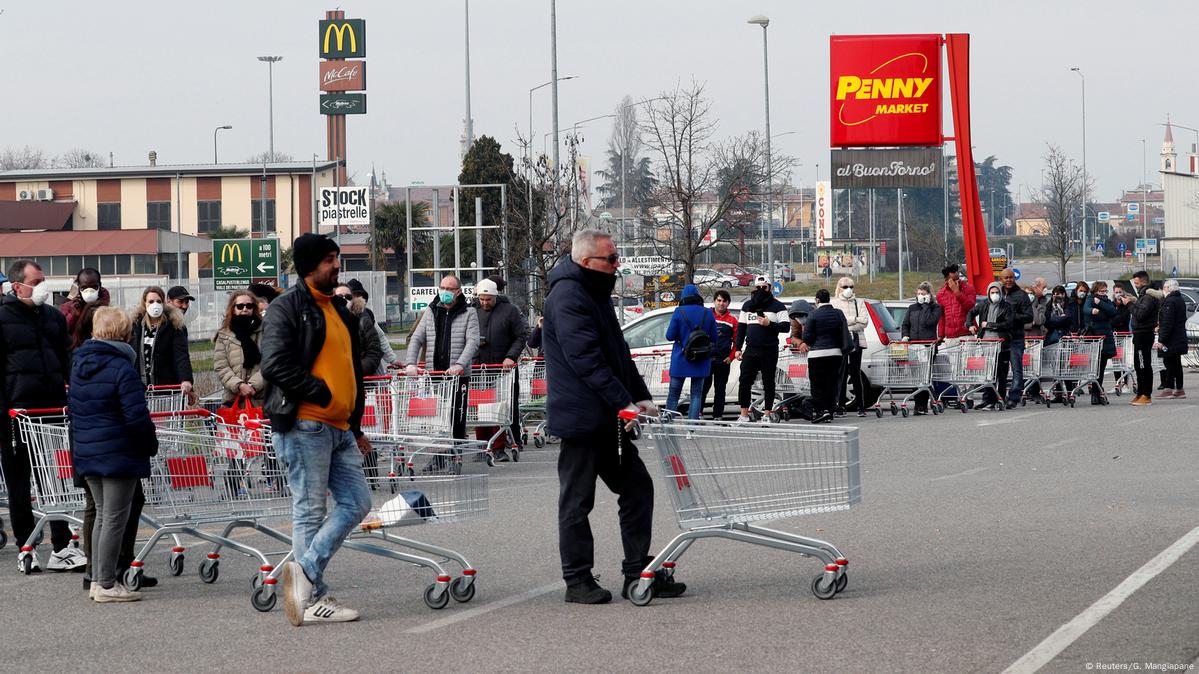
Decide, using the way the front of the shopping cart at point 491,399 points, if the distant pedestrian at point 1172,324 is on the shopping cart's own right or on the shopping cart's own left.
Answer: on the shopping cart's own left

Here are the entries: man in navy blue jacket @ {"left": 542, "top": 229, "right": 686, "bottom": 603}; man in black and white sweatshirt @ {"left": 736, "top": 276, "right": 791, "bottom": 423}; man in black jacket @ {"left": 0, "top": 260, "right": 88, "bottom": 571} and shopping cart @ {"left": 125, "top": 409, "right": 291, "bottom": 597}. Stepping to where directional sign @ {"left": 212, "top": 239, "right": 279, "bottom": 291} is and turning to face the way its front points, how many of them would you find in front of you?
4

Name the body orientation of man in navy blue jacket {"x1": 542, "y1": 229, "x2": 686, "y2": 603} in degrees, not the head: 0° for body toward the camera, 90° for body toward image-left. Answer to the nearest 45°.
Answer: approximately 270°

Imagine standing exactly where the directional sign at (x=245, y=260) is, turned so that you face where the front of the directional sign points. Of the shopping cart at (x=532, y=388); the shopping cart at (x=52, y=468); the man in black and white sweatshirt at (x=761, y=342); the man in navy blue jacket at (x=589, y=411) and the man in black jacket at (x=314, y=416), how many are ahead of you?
5

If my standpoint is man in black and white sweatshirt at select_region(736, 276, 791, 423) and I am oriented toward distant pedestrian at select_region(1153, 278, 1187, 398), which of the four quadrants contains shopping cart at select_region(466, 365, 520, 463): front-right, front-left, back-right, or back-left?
back-right

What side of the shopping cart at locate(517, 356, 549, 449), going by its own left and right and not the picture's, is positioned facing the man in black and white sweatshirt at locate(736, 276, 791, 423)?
left

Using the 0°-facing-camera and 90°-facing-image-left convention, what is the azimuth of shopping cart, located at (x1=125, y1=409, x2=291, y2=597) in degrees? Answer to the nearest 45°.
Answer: approximately 315°

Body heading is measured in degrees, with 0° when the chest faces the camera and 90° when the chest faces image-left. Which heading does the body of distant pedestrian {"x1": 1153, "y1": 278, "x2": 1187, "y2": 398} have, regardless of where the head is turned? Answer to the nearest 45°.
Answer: approximately 90°

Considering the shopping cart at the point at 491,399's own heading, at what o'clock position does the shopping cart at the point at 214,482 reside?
the shopping cart at the point at 214,482 is roughly at 2 o'clock from the shopping cart at the point at 491,399.

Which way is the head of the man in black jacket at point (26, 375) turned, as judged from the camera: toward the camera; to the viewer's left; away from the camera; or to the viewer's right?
to the viewer's right

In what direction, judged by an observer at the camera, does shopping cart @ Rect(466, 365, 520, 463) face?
facing the viewer and to the right of the viewer
